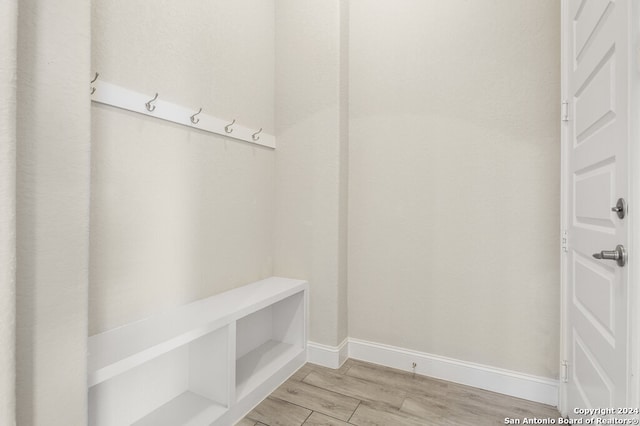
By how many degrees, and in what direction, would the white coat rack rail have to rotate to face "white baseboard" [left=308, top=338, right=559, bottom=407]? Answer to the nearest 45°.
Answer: approximately 45° to its left

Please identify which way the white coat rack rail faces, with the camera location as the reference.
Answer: facing the viewer and to the right of the viewer

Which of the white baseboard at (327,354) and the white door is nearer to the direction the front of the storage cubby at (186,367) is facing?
the white door

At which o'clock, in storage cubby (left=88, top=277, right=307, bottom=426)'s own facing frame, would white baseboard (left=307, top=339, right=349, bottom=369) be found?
The white baseboard is roughly at 10 o'clock from the storage cubby.

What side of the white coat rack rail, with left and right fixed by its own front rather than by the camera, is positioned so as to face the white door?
front

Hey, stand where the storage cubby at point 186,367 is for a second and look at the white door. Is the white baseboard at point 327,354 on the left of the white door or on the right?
left

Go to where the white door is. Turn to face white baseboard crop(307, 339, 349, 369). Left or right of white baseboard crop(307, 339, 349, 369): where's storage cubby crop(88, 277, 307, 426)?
left

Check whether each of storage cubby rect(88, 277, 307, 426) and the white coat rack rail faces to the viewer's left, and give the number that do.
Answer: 0

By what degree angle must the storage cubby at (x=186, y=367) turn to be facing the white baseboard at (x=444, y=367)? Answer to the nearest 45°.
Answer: approximately 45° to its left
